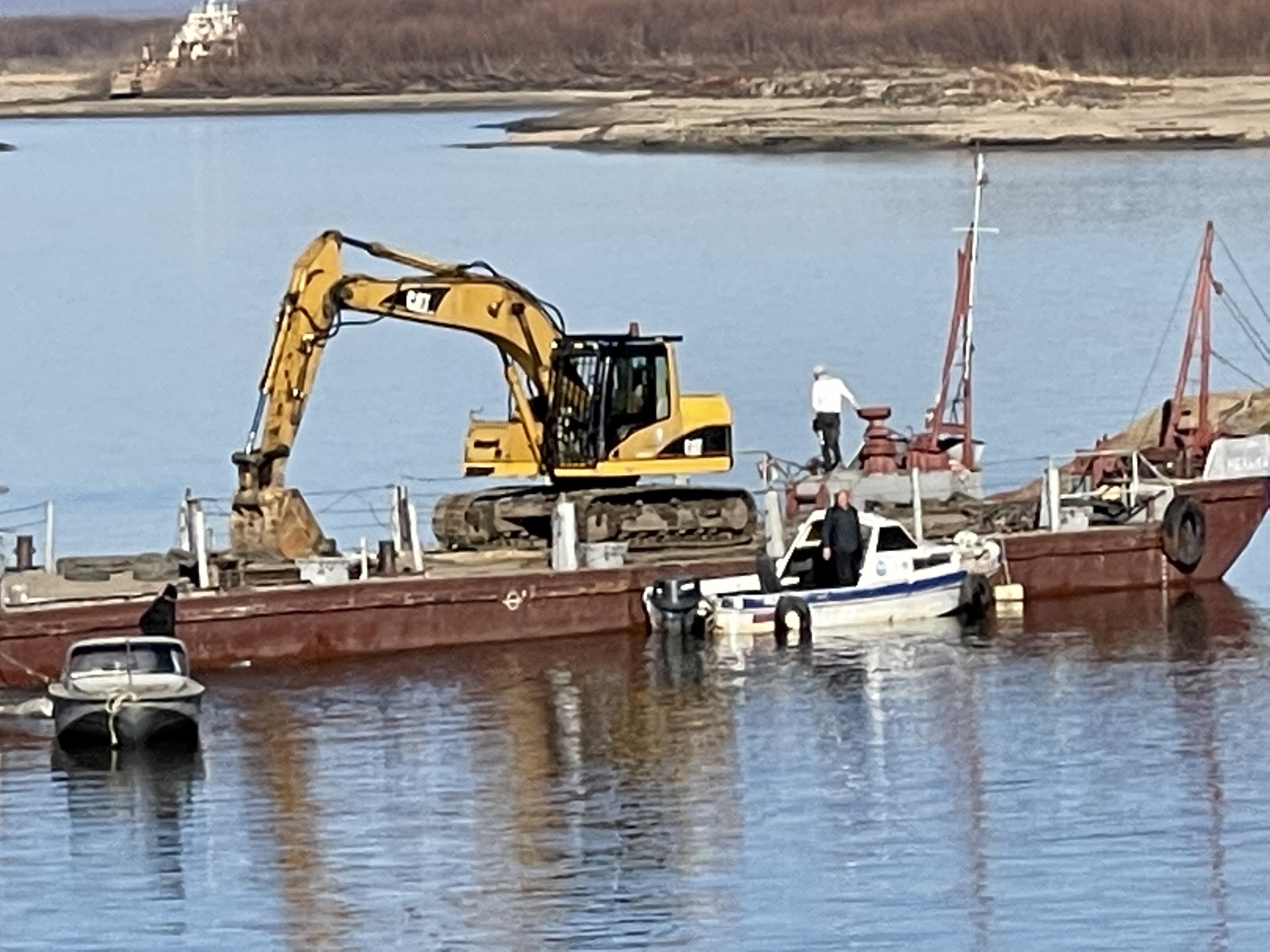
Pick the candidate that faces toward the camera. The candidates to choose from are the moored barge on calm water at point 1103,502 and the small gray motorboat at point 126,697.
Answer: the small gray motorboat

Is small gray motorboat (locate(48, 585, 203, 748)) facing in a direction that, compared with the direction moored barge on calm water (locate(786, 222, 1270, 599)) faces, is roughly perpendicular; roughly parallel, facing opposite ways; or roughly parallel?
roughly perpendicular

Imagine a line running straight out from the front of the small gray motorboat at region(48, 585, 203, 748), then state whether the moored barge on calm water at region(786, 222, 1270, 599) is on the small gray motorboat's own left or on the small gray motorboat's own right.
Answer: on the small gray motorboat's own left

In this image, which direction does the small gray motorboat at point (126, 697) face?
toward the camera
